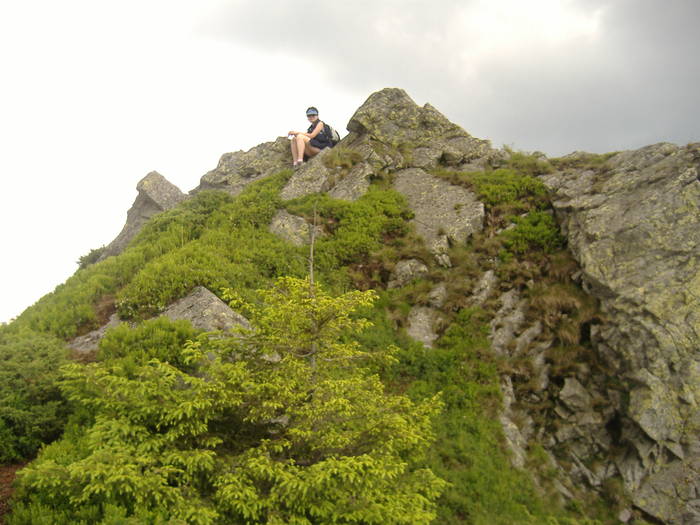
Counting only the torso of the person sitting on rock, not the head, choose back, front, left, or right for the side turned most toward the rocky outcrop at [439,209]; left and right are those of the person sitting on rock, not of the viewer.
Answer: left

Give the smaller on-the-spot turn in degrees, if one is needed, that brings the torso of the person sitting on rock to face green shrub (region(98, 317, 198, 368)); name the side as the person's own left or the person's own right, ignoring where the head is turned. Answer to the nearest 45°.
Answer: approximately 45° to the person's own left

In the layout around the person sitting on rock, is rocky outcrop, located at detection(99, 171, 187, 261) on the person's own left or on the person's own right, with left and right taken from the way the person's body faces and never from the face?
on the person's own right

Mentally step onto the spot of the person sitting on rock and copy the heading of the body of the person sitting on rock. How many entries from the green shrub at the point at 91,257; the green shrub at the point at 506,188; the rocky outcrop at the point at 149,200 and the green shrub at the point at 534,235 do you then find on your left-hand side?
2

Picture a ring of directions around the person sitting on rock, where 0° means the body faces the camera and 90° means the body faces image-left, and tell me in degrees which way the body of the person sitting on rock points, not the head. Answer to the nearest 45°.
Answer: approximately 45°

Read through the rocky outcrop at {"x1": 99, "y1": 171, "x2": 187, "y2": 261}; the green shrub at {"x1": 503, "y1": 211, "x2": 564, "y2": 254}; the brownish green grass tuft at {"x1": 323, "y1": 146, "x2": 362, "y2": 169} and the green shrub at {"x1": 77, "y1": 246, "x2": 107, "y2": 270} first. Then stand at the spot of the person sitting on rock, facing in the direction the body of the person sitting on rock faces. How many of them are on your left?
2

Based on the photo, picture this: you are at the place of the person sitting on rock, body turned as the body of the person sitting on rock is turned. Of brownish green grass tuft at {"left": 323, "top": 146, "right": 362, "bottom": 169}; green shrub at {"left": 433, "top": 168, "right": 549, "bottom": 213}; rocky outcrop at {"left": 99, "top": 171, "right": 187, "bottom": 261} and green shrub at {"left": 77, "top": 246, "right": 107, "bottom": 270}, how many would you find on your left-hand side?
2

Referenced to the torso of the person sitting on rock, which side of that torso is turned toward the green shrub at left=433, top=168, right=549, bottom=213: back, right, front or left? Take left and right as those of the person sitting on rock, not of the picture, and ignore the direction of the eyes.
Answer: left

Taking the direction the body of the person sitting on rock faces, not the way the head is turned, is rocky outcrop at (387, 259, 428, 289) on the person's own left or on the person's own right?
on the person's own left
